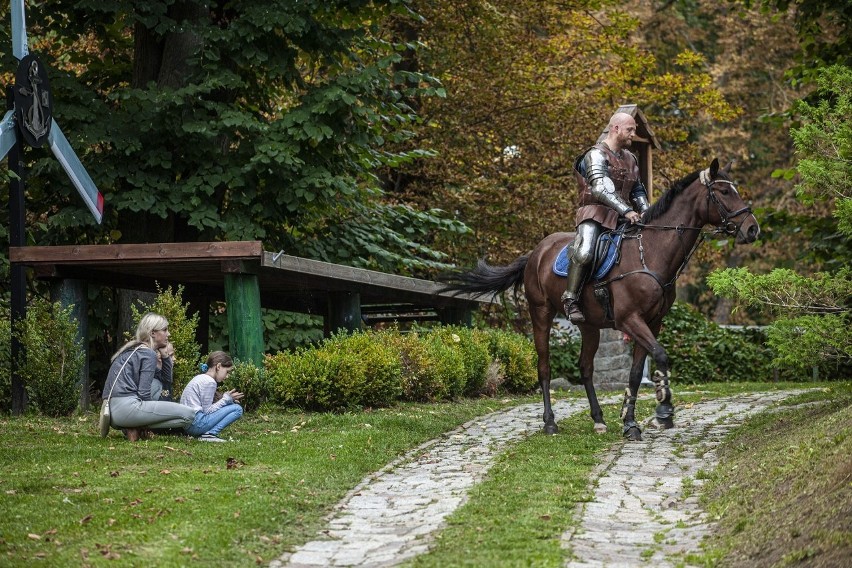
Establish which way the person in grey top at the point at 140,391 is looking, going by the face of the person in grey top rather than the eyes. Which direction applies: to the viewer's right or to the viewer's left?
to the viewer's right

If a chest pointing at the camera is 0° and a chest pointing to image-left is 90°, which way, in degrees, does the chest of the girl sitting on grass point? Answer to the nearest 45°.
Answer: approximately 270°

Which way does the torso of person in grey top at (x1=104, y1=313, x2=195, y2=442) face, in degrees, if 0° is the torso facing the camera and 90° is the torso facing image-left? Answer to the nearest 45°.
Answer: approximately 270°

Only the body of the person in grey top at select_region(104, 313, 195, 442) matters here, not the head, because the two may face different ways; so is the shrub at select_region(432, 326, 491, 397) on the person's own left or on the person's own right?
on the person's own left

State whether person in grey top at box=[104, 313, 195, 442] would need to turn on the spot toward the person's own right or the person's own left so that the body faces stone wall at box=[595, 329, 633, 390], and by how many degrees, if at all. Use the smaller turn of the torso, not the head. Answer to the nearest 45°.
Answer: approximately 45° to the person's own left

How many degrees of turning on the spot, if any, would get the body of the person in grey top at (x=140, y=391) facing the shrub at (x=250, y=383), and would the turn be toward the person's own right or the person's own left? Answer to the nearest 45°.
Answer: approximately 45° to the person's own left

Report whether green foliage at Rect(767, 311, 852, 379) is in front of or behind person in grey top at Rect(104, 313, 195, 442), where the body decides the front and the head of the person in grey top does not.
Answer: in front

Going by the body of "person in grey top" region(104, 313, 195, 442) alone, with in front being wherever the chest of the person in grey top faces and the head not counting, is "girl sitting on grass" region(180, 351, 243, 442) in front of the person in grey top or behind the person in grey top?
in front

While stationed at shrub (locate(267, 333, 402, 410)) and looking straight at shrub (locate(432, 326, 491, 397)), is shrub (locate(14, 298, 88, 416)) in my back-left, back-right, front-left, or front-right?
back-left

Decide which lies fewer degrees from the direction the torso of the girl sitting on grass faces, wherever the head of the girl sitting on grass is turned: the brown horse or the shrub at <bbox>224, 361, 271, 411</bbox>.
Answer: the brown horse

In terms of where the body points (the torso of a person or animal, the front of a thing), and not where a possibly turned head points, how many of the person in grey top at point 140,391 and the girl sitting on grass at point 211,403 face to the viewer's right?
2
